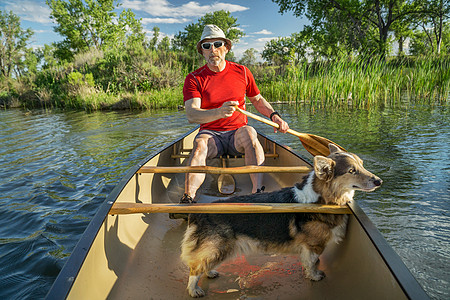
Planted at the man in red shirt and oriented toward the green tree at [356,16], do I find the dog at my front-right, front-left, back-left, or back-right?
back-right

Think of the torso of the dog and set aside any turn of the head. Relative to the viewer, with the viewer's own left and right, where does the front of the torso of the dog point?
facing to the right of the viewer

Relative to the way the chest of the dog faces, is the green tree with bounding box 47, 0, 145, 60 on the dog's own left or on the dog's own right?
on the dog's own left

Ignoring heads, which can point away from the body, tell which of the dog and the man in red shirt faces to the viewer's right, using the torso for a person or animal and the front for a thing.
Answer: the dog

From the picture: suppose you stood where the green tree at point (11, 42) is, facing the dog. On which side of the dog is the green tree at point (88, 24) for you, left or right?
left

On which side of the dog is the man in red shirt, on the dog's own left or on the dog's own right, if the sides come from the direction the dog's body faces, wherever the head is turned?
on the dog's own left

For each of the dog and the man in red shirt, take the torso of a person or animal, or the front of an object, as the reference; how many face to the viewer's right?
1

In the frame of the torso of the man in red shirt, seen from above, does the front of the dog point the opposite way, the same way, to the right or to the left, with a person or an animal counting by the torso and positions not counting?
to the left

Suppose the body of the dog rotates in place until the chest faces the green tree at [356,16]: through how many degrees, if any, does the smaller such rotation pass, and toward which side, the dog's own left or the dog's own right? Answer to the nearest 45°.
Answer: approximately 90° to the dog's own left
